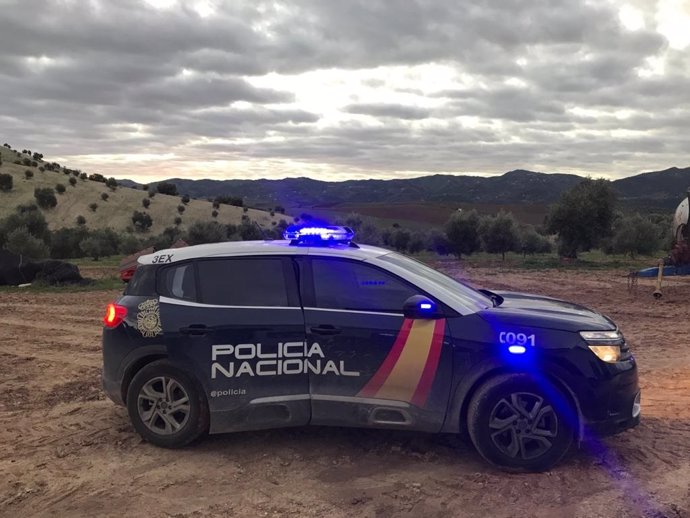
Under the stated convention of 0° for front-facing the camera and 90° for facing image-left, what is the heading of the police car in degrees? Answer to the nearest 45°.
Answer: approximately 270°

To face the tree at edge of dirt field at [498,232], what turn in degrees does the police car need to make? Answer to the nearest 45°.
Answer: approximately 90° to its left

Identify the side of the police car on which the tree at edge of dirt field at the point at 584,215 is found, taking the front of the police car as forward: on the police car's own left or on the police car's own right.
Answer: on the police car's own left

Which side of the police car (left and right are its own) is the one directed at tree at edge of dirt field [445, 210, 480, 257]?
left

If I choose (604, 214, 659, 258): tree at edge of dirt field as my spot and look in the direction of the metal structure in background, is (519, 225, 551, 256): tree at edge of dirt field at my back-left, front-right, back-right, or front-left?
back-right

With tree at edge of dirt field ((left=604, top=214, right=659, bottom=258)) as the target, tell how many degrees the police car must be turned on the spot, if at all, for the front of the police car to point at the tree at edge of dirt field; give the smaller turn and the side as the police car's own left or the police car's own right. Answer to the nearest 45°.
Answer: approximately 45° to the police car's own left

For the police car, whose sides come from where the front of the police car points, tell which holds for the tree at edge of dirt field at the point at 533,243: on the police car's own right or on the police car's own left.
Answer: on the police car's own left
